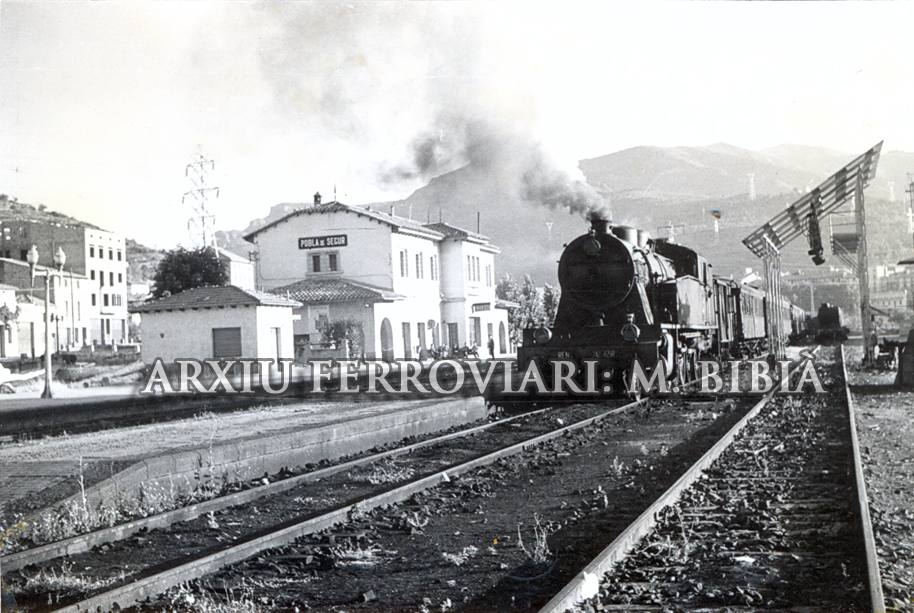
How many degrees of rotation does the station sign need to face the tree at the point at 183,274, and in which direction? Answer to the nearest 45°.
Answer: approximately 90° to its right

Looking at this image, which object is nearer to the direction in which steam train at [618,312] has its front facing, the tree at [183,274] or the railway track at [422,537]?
the railway track

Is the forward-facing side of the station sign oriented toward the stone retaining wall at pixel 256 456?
yes

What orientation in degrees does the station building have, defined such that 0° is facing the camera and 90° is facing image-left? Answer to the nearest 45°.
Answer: approximately 315°
